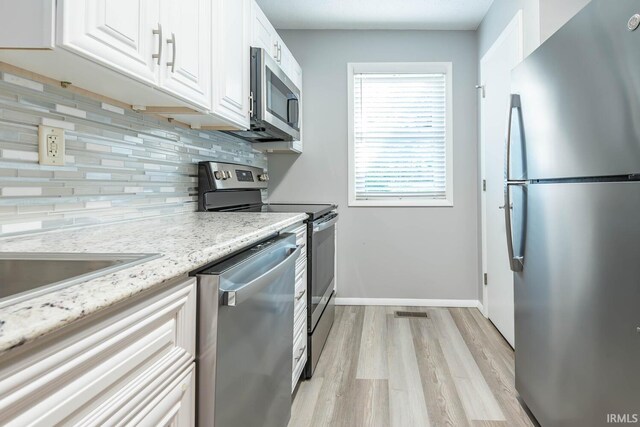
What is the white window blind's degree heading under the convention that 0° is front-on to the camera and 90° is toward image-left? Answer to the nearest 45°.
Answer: approximately 0°

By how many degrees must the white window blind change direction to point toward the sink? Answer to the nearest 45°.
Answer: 0° — it already faces it

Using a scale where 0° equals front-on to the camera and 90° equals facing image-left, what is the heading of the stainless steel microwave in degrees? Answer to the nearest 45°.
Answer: approximately 315°

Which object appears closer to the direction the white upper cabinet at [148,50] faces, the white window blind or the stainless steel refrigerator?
the stainless steel refrigerator

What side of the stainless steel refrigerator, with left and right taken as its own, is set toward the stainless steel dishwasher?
front

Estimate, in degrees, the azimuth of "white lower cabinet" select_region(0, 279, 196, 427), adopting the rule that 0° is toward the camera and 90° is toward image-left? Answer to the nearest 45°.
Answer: approximately 315°

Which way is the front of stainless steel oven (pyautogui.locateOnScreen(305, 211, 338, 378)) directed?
to the viewer's right

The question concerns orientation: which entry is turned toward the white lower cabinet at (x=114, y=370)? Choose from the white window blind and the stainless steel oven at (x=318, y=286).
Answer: the white window blind

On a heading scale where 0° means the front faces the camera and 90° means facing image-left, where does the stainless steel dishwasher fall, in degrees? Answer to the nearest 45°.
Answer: approximately 315°

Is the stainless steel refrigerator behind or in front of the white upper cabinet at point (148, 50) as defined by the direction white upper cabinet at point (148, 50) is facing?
in front

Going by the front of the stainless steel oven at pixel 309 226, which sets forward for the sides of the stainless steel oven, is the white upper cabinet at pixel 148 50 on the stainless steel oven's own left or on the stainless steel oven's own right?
on the stainless steel oven's own right

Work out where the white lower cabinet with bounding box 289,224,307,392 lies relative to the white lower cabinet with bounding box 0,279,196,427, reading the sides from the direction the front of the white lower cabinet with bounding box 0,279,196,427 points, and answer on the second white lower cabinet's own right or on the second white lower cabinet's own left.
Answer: on the second white lower cabinet's own left

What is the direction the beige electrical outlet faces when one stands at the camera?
facing the viewer and to the right of the viewer
